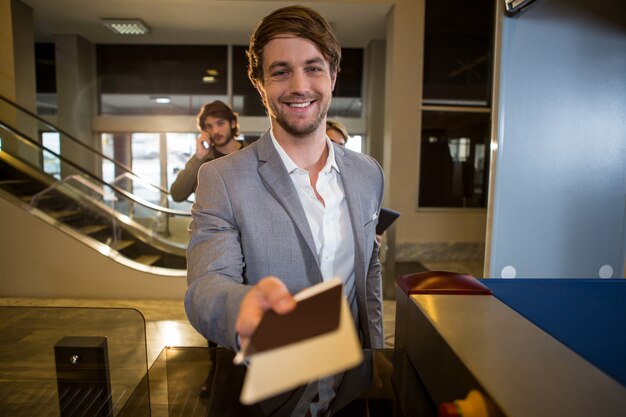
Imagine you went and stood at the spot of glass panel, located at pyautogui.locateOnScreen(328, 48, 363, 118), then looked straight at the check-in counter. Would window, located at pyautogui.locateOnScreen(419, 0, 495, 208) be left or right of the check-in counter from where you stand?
left

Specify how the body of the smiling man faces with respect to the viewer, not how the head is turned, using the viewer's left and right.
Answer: facing the viewer and to the right of the viewer

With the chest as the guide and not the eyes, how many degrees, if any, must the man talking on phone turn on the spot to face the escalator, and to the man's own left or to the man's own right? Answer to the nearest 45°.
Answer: approximately 135° to the man's own right

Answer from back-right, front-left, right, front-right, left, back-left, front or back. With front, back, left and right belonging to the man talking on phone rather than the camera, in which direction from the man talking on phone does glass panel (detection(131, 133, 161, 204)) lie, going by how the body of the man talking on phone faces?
back

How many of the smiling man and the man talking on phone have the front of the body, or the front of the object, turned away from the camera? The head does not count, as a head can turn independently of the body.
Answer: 0

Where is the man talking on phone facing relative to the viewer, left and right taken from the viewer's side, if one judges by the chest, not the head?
facing the viewer

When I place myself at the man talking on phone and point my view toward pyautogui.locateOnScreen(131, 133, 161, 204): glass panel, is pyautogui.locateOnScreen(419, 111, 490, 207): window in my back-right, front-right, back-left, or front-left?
front-right

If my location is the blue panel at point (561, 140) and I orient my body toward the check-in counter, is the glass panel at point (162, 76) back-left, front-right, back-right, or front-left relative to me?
back-right

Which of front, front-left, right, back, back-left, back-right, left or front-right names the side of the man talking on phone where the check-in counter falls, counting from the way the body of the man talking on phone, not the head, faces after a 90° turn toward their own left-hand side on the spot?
right

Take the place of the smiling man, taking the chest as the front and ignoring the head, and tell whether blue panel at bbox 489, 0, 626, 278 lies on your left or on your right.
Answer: on your left

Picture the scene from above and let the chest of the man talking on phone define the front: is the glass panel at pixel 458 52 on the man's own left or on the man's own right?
on the man's own left

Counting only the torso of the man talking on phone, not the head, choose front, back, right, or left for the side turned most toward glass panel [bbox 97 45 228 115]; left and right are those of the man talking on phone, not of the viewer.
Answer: back

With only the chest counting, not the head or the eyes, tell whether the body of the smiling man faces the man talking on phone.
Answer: no

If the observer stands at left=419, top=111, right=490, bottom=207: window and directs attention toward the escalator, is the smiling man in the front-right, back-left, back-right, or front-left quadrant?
front-left

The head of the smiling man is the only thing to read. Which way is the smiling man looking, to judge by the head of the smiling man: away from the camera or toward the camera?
toward the camera

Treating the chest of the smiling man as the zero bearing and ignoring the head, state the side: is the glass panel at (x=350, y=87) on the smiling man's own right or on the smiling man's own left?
on the smiling man's own left
